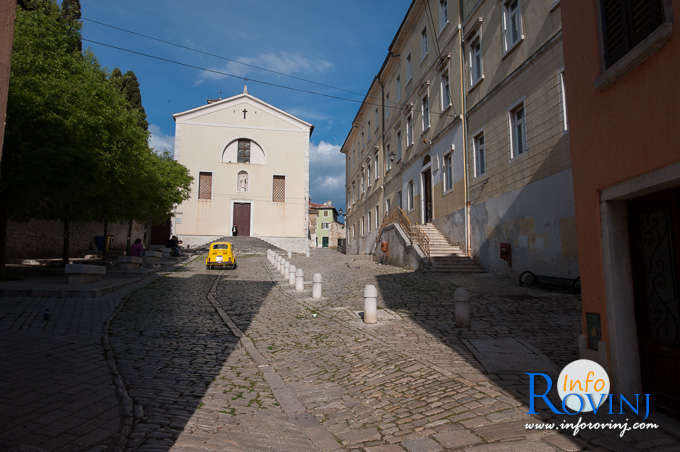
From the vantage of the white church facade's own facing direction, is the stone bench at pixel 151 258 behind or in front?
in front

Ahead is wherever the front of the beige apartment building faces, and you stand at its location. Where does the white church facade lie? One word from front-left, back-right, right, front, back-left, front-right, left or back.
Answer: right

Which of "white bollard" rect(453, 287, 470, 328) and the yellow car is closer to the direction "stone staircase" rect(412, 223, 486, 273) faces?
the white bollard

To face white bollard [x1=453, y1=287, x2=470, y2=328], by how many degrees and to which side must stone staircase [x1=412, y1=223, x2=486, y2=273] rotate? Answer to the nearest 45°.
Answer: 0° — it already faces it

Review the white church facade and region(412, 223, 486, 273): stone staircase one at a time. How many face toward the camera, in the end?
2

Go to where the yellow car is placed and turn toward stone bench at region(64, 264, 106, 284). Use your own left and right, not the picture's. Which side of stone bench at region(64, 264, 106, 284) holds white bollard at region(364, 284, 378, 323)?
left

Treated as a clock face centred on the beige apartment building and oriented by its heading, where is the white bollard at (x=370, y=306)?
The white bollard is roughly at 11 o'clock from the beige apartment building.

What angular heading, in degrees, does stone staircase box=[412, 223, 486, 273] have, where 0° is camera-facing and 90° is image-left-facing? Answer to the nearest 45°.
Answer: approximately 0°

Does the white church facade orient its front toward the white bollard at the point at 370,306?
yes

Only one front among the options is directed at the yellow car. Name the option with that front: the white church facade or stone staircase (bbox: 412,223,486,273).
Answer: the white church facade

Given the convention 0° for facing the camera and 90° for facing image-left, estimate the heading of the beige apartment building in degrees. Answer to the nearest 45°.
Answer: approximately 45°

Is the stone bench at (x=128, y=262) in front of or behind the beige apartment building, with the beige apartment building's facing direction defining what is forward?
in front
